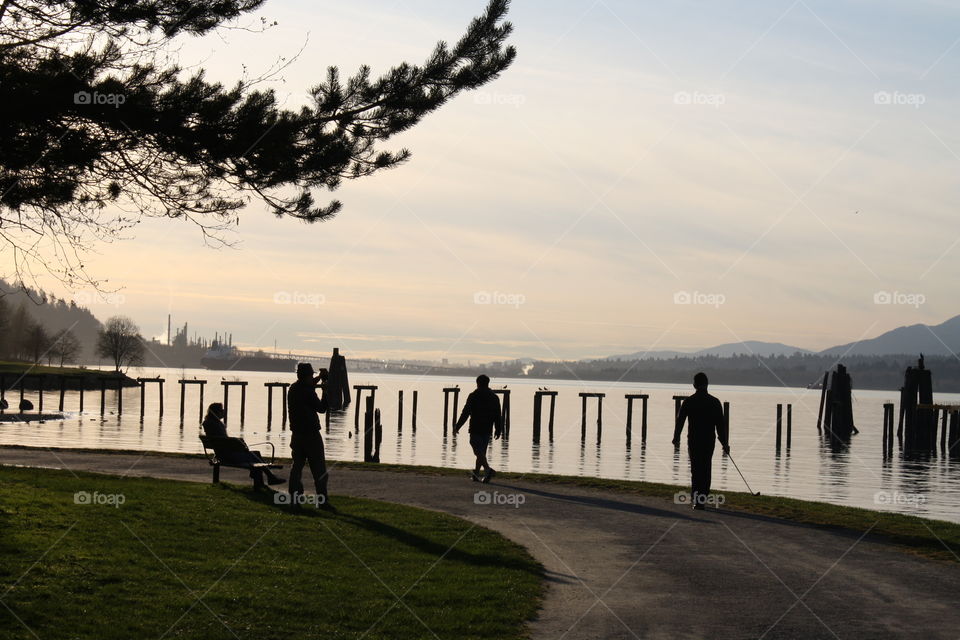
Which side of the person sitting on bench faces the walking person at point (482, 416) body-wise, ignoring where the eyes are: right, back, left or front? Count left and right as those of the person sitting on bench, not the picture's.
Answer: front

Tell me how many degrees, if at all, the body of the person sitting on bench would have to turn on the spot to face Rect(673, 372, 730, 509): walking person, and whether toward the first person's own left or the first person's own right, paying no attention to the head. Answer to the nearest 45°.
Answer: approximately 45° to the first person's own right

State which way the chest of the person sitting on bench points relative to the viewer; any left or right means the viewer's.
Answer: facing to the right of the viewer

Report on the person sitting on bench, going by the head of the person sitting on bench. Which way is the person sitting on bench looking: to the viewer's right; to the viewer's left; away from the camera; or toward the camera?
to the viewer's right
